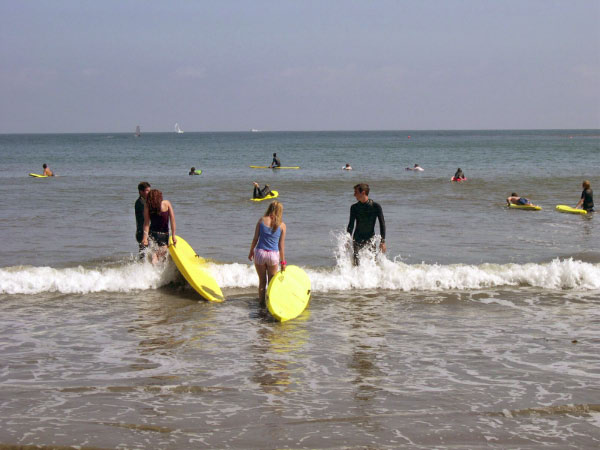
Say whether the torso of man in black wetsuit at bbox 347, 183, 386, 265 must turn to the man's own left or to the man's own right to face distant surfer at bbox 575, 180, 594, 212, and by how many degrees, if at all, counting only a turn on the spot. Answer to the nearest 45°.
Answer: approximately 180°

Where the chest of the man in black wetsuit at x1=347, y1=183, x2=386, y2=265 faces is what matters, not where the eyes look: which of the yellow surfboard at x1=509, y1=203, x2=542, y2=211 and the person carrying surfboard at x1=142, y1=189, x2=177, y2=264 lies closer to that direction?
the person carrying surfboard

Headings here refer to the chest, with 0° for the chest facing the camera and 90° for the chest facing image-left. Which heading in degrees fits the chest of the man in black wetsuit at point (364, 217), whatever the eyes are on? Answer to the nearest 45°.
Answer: approximately 45°

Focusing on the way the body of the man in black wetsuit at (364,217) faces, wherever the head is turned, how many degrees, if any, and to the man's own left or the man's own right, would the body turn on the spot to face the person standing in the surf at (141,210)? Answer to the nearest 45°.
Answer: approximately 45° to the man's own right
